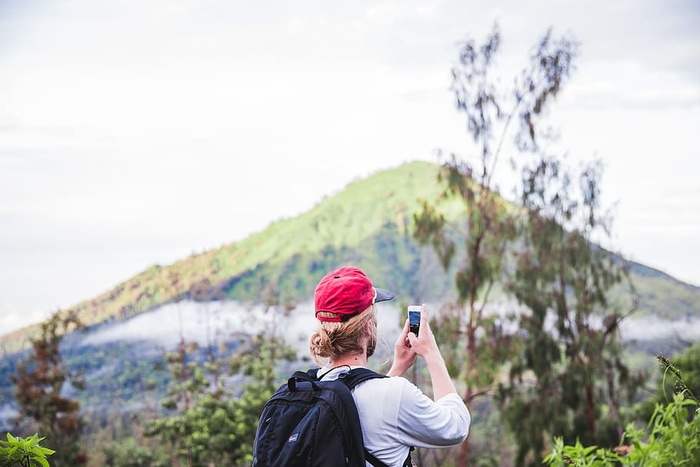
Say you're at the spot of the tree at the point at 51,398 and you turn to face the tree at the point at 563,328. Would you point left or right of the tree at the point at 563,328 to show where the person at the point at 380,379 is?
right

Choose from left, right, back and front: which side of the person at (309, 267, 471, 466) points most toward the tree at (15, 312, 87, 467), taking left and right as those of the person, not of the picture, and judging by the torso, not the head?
left

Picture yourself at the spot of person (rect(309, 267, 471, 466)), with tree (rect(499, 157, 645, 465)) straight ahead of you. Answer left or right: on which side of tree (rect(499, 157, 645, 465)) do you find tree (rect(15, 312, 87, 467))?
left

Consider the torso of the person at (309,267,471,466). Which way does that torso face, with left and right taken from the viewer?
facing away from the viewer and to the right of the viewer
